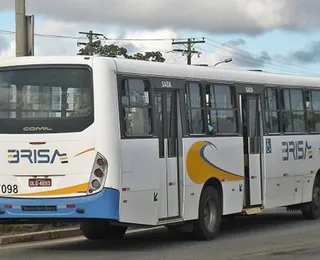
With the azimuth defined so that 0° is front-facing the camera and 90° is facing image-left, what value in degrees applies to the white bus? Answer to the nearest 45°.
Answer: approximately 225°
